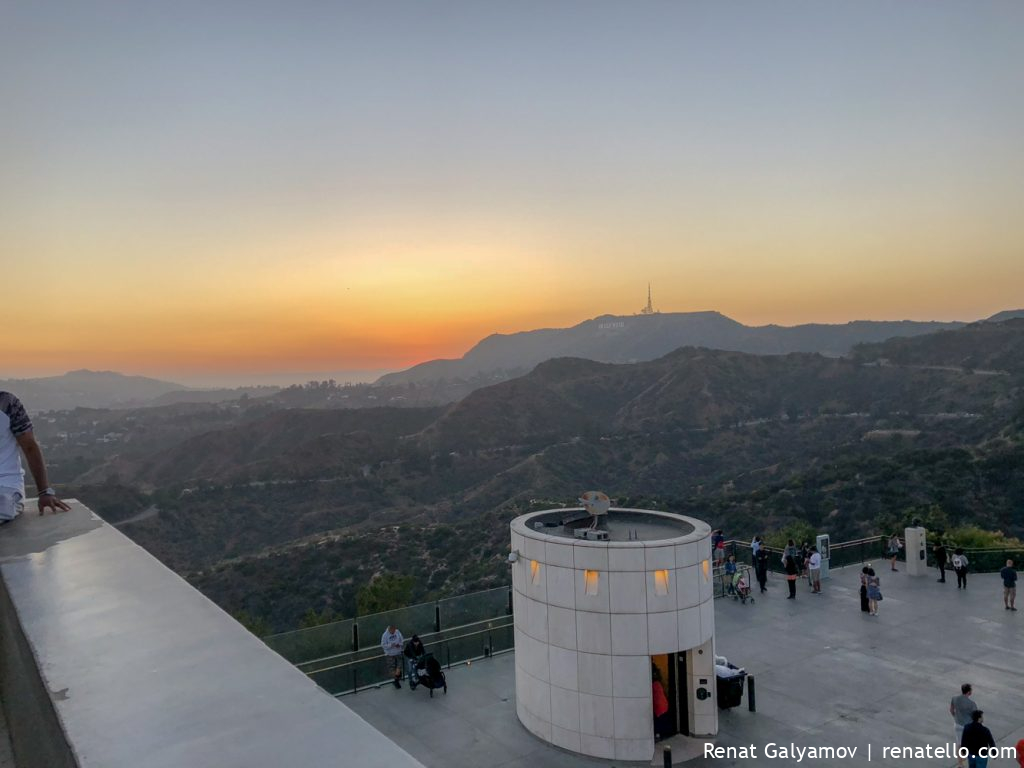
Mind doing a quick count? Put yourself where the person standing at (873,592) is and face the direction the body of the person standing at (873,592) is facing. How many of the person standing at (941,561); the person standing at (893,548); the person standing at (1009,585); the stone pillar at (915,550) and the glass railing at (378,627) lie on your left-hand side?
1

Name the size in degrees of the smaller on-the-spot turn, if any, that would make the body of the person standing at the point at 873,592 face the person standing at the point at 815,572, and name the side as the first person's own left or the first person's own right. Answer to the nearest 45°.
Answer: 0° — they already face them

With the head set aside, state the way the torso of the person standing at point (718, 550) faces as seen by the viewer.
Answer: away from the camera

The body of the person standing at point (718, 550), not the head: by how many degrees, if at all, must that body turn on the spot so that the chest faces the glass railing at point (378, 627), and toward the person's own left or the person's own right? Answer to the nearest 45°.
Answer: approximately 135° to the person's own left

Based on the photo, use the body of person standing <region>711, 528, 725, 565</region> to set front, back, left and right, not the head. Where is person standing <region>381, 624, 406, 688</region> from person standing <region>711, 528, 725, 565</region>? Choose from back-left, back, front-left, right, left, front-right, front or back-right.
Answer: back-left

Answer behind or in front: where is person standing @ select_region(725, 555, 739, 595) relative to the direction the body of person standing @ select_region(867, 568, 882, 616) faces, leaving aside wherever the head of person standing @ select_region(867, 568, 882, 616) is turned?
in front

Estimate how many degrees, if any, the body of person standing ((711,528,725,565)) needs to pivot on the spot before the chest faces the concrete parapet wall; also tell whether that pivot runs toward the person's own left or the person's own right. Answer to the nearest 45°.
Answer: approximately 180°

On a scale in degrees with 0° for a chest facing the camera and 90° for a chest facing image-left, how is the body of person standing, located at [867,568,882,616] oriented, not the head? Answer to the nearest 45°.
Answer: approximately 135°

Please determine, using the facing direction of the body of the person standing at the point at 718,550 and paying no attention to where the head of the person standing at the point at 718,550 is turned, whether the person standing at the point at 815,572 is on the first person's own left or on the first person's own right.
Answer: on the first person's own right
